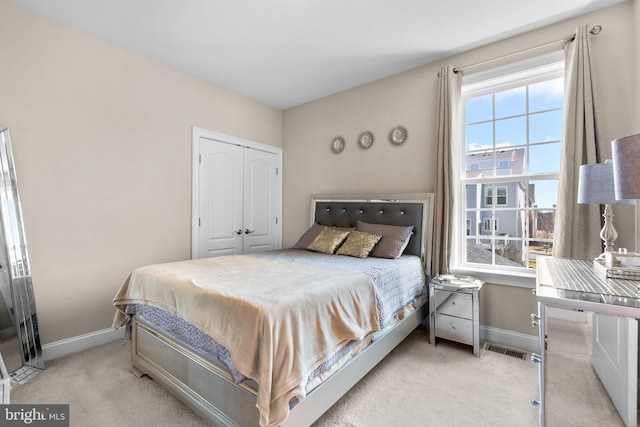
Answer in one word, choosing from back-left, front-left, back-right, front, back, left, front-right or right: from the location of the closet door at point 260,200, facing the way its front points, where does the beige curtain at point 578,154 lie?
front

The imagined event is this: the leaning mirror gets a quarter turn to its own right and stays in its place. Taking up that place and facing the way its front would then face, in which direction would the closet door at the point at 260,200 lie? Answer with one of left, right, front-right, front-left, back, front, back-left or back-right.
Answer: back-left

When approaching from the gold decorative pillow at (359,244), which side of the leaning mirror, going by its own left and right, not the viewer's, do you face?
front

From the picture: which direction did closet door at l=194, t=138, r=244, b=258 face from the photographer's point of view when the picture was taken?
facing the viewer and to the right of the viewer

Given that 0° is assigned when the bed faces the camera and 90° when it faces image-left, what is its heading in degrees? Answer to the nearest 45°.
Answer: approximately 45°

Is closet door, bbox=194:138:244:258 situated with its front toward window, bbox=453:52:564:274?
yes

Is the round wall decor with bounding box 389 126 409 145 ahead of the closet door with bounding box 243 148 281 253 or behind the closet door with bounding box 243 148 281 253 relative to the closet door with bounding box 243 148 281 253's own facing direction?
ahead

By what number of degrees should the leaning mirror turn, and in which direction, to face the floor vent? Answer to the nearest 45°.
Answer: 0° — it already faces it

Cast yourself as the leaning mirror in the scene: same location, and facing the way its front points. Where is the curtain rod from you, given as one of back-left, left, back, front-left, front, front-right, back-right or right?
front

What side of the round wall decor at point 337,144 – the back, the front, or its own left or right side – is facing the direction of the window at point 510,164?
left

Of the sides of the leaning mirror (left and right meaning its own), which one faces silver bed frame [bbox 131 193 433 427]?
front

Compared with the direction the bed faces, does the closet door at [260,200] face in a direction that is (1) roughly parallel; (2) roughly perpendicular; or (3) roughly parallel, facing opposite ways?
roughly perpendicular

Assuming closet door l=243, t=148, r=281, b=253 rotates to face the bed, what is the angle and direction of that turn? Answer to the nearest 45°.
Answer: approximately 45° to its right

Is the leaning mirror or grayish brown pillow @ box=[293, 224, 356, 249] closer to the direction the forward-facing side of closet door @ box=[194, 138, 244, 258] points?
the grayish brown pillow

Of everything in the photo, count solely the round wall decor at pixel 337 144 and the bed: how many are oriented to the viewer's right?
0
